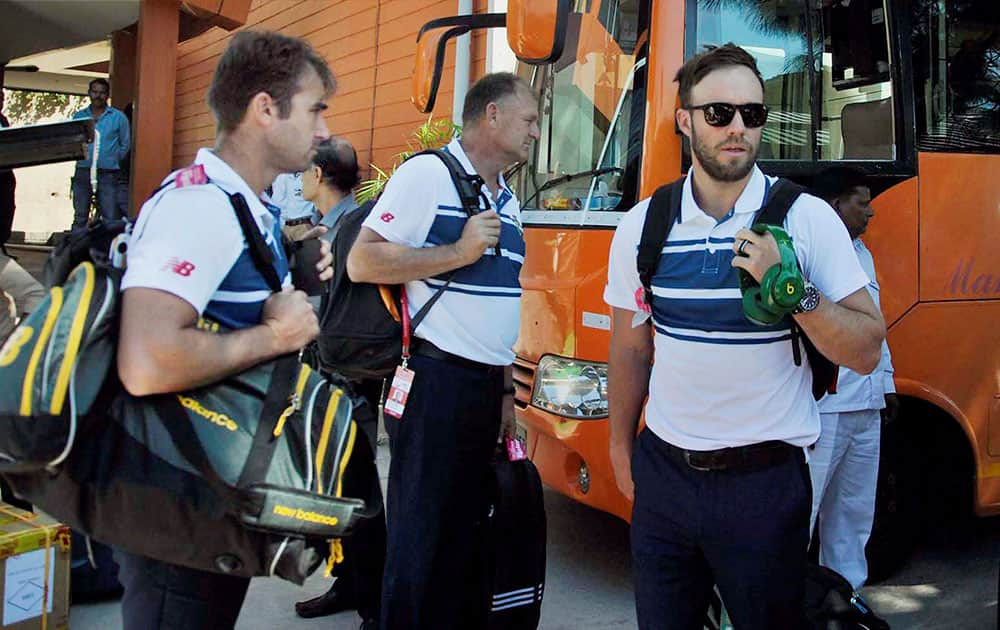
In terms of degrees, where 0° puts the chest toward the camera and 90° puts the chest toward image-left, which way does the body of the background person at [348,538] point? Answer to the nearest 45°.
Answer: approximately 90°

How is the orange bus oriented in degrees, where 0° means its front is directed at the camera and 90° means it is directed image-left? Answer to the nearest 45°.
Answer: approximately 45°

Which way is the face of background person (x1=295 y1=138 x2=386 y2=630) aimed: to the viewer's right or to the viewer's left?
to the viewer's left

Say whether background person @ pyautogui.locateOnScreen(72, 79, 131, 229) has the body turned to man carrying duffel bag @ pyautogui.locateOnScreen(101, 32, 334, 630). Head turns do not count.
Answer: yes

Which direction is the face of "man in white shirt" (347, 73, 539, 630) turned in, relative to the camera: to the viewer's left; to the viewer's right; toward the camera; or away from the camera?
to the viewer's right

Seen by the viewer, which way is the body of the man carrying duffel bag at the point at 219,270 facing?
to the viewer's right

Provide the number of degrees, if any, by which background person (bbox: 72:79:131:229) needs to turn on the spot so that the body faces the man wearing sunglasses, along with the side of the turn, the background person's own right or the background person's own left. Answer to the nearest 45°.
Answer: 0° — they already face them

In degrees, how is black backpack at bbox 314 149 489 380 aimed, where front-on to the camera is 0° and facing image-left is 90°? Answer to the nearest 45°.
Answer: approximately 90°
